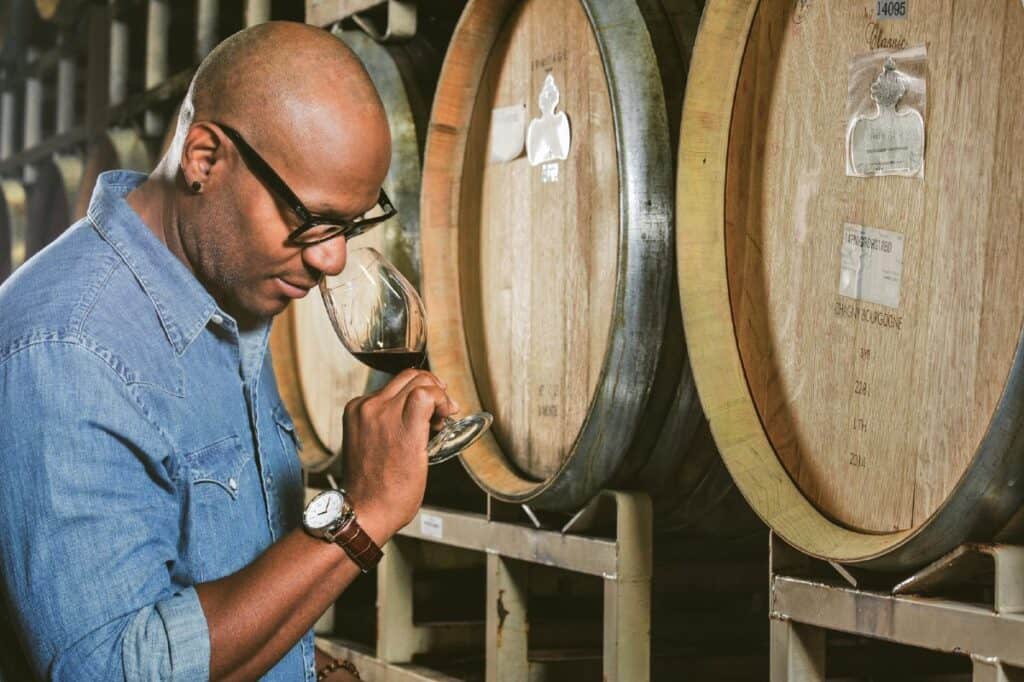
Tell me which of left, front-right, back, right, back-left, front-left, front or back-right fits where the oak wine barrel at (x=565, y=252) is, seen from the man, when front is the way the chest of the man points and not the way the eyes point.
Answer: left

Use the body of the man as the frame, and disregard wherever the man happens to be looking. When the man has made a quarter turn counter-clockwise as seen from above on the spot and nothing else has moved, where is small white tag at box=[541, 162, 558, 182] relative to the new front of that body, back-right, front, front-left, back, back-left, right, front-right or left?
front

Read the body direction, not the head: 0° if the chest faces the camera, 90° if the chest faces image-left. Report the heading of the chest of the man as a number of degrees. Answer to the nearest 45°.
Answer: approximately 315°

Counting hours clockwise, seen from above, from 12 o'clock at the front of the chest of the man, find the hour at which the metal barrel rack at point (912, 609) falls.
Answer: The metal barrel rack is roughly at 11 o'clock from the man.

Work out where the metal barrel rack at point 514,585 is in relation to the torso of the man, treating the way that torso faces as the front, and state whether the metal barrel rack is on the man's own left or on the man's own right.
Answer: on the man's own left

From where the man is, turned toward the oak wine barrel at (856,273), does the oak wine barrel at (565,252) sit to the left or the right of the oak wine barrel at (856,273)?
left

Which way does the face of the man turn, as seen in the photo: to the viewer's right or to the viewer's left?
to the viewer's right

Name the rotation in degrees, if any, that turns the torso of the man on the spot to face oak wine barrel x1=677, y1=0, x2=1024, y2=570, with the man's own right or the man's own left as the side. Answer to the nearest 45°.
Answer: approximately 45° to the man's own left

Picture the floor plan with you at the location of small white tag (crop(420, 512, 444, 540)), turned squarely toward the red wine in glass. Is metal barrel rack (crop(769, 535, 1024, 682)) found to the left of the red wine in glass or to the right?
left

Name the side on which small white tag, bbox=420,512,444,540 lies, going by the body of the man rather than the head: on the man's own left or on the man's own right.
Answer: on the man's own left
